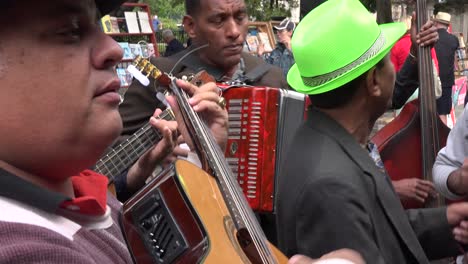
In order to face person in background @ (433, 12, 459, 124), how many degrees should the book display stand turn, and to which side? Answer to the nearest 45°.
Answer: approximately 45° to its left

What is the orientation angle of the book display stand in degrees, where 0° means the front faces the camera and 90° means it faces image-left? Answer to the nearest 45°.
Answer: approximately 0°
